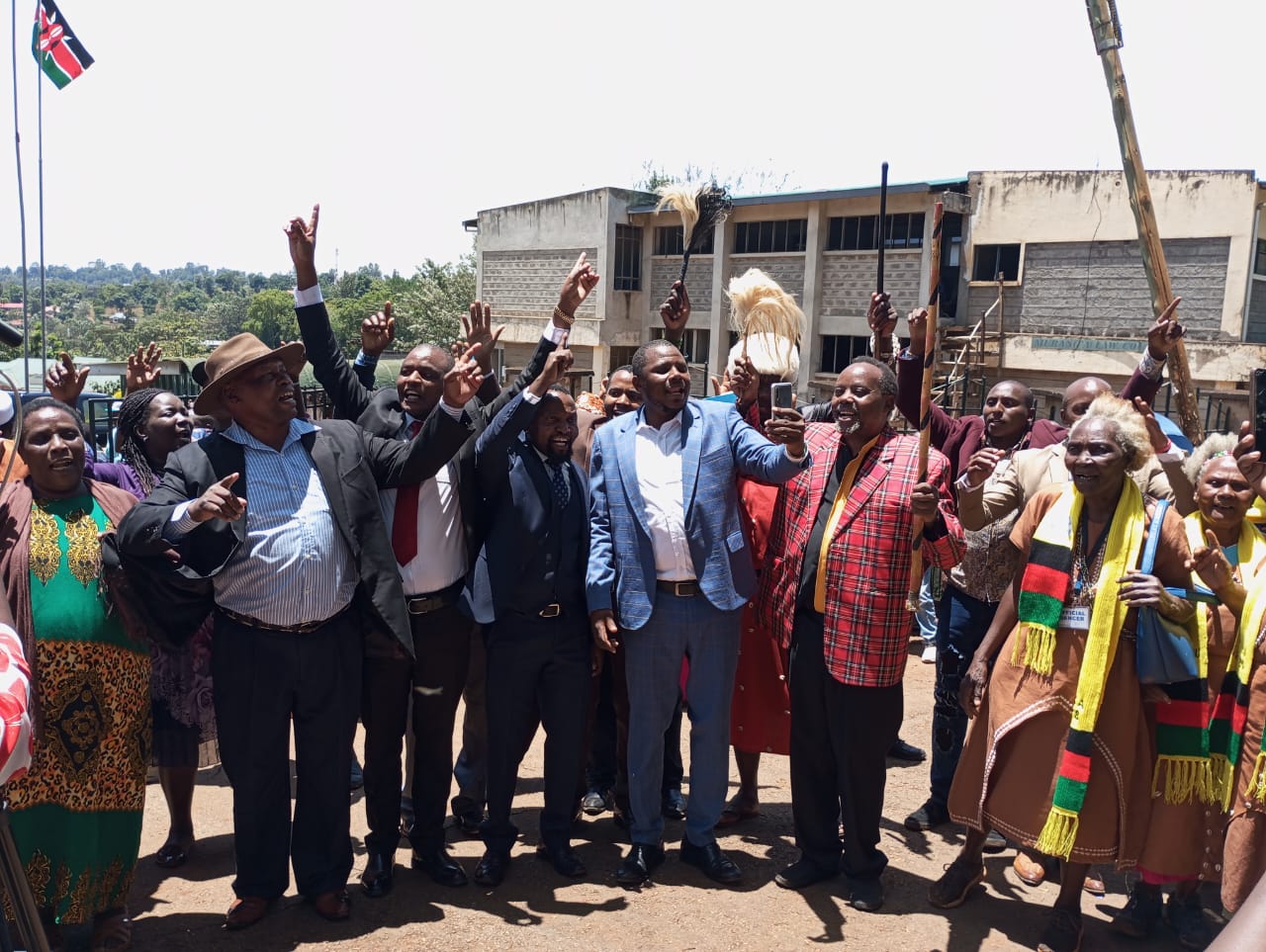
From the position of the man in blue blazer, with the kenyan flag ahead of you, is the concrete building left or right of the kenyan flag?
right

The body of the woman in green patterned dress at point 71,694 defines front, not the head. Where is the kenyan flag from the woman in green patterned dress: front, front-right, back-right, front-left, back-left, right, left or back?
back

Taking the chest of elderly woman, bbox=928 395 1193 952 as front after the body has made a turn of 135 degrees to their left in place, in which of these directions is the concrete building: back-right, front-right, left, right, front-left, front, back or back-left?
left

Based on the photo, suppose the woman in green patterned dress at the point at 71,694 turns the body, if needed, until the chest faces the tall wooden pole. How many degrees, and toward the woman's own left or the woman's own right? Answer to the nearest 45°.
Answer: approximately 90° to the woman's own left

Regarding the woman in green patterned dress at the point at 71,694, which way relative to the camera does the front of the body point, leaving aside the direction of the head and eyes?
toward the camera

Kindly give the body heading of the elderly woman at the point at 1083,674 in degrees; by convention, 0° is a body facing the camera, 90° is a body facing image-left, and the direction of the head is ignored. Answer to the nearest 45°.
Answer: approximately 45°

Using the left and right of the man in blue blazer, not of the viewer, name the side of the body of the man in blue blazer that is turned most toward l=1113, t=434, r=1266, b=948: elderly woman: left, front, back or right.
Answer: left

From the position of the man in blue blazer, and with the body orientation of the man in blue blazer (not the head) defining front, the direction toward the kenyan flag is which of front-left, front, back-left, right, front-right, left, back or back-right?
back-right

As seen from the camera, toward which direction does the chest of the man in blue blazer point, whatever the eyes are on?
toward the camera
